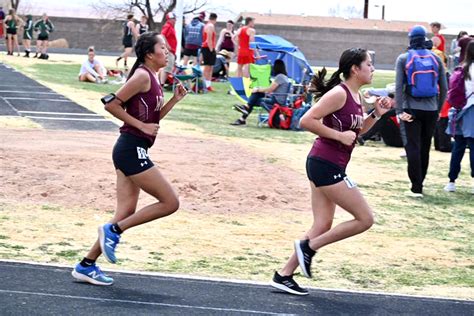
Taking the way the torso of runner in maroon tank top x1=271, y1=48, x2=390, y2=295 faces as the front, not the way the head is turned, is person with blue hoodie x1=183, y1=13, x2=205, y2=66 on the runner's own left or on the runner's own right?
on the runner's own left

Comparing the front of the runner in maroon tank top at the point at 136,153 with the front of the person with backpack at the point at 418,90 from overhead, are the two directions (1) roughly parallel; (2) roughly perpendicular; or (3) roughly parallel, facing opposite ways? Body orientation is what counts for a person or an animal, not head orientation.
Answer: roughly perpendicular

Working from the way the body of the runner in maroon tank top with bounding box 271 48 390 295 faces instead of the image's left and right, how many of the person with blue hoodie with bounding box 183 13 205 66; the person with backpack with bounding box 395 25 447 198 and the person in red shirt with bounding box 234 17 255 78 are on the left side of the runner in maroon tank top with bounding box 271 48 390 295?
3

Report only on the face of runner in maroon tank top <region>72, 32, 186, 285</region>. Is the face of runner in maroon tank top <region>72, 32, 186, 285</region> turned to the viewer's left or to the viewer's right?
to the viewer's right

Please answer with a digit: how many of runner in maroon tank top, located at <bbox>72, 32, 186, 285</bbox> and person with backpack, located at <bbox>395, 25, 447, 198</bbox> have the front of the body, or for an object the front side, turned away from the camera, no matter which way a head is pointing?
1

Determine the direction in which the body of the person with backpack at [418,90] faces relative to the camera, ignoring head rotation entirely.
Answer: away from the camera

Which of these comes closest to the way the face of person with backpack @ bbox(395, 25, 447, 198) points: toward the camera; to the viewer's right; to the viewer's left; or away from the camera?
away from the camera

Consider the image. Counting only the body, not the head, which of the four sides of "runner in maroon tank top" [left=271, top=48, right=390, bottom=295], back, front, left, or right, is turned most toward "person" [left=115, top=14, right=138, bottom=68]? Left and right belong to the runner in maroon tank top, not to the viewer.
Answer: left

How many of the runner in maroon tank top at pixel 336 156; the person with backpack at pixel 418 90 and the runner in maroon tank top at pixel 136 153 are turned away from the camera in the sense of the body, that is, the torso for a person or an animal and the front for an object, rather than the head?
1

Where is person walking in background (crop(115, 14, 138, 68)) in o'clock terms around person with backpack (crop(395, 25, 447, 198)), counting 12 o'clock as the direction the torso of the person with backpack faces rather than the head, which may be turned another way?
The person walking in background is roughly at 11 o'clock from the person with backpack.

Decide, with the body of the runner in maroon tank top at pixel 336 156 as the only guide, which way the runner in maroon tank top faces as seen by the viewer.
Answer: to the viewer's right

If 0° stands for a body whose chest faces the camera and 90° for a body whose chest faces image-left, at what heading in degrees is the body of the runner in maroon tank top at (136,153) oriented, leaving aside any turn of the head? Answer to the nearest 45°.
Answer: approximately 270°
